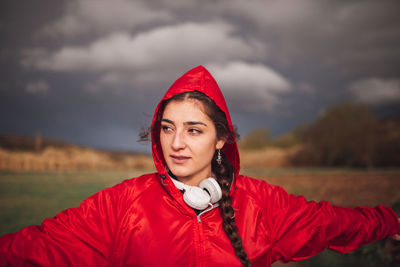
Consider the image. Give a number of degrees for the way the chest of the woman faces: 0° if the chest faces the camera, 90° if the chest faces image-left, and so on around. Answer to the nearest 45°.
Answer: approximately 0°

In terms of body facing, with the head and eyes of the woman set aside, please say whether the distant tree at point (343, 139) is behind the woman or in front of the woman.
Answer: behind
